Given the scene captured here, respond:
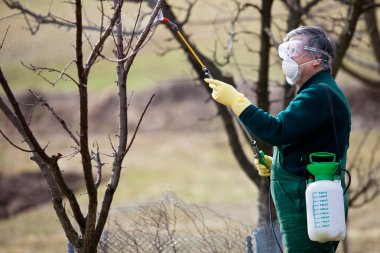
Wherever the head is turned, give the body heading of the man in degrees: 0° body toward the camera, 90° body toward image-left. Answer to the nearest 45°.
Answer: approximately 90°

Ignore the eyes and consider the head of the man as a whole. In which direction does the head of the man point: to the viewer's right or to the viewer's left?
to the viewer's left

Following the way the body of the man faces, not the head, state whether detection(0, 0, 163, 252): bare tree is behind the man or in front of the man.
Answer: in front

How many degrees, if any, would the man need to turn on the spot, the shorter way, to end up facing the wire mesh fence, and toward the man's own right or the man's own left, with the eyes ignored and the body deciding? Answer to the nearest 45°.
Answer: approximately 45° to the man's own right

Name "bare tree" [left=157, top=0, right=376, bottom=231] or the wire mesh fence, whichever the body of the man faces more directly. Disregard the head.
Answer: the wire mesh fence

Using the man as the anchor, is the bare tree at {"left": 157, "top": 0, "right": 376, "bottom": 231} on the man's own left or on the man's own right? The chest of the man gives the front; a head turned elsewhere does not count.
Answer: on the man's own right
